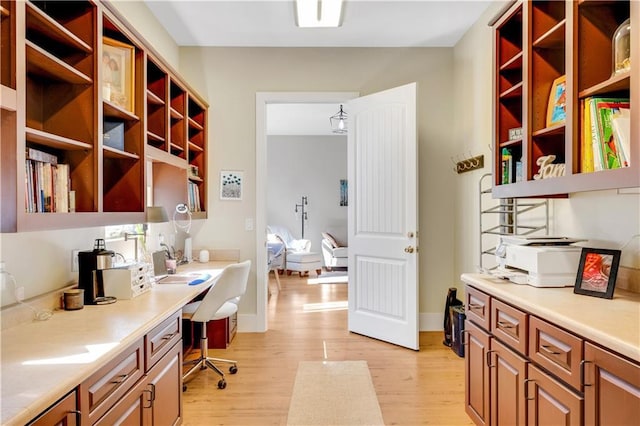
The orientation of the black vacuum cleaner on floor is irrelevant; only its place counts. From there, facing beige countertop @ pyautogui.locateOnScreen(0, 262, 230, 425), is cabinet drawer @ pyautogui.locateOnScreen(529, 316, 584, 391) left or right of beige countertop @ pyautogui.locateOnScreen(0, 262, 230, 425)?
left

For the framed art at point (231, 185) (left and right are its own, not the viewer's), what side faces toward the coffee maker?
front

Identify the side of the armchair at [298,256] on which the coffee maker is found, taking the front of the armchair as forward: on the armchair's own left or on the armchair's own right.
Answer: on the armchair's own right

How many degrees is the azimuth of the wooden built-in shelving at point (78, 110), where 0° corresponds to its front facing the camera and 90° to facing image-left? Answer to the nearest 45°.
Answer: approximately 315°

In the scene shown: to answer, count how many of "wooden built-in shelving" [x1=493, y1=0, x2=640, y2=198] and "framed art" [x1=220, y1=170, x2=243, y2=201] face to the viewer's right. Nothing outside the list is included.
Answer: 0

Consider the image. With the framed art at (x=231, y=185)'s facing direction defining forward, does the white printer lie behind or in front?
in front

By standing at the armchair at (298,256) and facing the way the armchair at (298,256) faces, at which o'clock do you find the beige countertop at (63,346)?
The beige countertop is roughly at 2 o'clock from the armchair.

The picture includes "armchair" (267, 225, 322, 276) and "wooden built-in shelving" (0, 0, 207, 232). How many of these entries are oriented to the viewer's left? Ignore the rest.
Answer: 0

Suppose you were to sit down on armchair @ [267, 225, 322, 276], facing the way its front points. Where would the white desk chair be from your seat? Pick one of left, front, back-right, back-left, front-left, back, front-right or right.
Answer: front-right

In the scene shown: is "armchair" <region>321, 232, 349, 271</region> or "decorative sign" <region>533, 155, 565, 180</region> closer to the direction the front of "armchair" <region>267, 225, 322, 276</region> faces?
the decorative sign

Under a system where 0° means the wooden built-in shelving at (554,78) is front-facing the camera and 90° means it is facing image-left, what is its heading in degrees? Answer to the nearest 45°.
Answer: approximately 45°

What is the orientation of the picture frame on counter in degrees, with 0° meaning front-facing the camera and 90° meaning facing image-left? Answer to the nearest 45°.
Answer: approximately 45°
